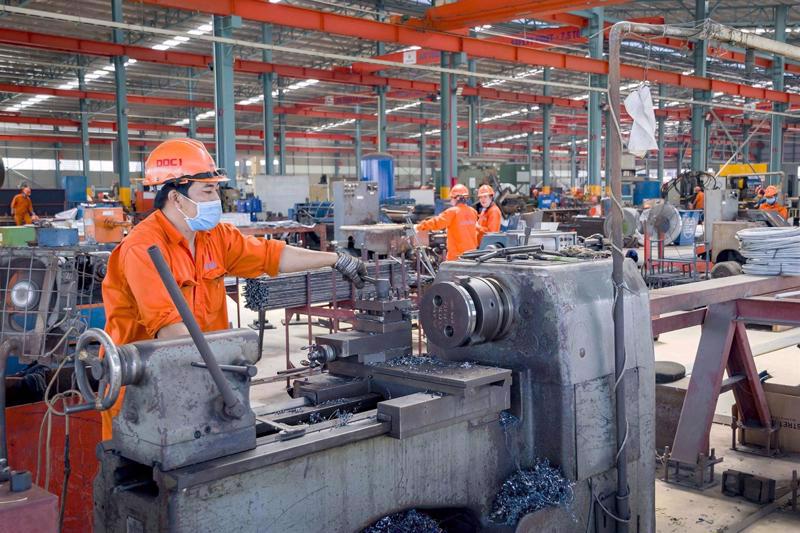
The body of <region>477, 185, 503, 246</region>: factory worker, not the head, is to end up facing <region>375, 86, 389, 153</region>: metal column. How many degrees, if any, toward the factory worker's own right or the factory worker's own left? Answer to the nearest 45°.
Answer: approximately 135° to the factory worker's own right

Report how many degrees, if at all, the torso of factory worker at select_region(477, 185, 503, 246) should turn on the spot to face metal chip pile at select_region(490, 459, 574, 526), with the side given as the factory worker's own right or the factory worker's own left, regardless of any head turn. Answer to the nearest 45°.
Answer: approximately 45° to the factory worker's own left

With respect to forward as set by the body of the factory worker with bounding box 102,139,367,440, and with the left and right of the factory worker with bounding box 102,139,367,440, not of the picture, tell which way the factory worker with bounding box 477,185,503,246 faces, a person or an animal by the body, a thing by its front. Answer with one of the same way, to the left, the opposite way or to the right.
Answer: to the right

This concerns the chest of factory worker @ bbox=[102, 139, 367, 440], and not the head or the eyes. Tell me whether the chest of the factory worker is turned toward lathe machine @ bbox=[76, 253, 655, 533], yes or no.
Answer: yes
